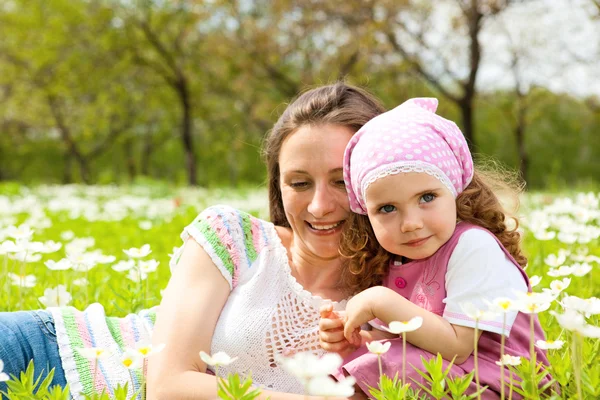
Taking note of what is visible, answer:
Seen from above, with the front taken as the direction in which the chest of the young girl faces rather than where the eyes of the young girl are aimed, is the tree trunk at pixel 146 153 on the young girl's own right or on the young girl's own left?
on the young girl's own right

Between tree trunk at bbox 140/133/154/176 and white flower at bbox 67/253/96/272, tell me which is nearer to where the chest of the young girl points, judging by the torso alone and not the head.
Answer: the white flower

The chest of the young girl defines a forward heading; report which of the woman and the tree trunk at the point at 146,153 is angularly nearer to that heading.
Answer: the woman

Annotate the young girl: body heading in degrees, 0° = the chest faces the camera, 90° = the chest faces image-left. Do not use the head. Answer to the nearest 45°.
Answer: approximately 45°

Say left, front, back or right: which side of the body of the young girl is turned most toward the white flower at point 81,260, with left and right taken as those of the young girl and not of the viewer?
right

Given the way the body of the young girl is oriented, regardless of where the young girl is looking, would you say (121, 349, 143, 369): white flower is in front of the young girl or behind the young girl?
in front
